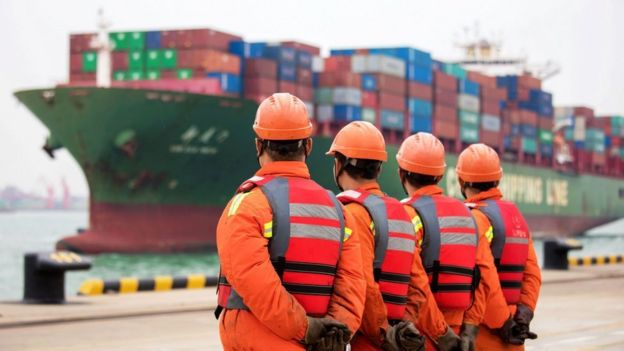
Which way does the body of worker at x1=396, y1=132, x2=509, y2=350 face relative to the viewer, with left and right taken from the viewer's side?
facing away from the viewer and to the left of the viewer

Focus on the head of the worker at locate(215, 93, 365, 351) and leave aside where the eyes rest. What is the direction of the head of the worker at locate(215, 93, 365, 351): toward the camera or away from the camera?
away from the camera

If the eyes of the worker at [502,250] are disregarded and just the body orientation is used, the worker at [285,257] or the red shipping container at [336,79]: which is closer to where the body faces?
the red shipping container

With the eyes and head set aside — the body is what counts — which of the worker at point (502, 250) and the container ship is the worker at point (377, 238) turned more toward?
the container ship

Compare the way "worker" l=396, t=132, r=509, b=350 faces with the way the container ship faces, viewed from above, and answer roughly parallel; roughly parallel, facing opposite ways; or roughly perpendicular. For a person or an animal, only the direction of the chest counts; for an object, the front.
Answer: roughly perpendicular

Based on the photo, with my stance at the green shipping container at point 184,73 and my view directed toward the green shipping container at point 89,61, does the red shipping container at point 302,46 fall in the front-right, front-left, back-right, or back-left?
back-right

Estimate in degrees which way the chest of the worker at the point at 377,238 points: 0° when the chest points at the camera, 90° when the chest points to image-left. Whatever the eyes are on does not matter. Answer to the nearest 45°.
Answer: approximately 135°

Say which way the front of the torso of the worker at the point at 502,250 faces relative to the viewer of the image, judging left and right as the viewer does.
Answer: facing away from the viewer and to the left of the viewer

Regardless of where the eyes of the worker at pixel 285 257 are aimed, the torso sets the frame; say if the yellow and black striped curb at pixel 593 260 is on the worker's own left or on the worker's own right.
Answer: on the worker's own right
